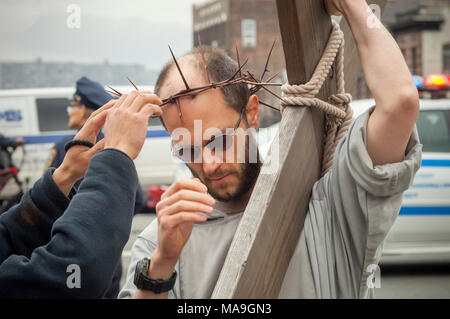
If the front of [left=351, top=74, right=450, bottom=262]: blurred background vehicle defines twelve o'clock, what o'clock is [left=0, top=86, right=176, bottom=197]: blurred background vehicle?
[left=0, top=86, right=176, bottom=197]: blurred background vehicle is roughly at 7 o'clock from [left=351, top=74, right=450, bottom=262]: blurred background vehicle.

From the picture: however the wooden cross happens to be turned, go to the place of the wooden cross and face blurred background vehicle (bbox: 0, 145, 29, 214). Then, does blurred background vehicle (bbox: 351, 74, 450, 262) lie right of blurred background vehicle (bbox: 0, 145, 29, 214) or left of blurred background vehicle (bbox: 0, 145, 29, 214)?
right

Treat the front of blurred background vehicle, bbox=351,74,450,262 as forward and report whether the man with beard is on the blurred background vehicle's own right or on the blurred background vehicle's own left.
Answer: on the blurred background vehicle's own right

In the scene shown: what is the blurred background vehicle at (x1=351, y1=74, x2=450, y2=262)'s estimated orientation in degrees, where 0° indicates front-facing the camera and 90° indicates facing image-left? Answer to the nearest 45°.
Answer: approximately 270°

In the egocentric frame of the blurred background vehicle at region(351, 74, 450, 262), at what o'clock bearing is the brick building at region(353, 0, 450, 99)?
The brick building is roughly at 9 o'clock from the blurred background vehicle.
